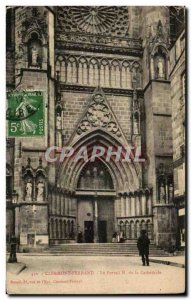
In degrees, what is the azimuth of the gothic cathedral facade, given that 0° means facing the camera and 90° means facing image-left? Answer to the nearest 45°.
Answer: approximately 0°

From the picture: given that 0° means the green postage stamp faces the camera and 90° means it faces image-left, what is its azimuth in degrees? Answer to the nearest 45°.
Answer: approximately 0°
